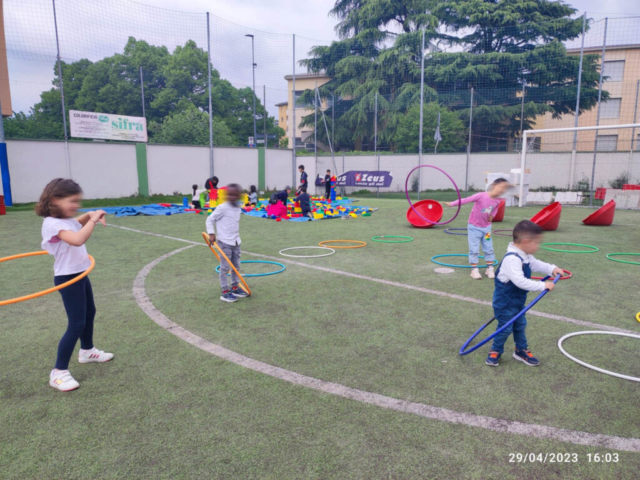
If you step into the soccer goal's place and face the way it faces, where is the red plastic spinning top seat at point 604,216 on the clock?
The red plastic spinning top seat is roughly at 12 o'clock from the soccer goal.

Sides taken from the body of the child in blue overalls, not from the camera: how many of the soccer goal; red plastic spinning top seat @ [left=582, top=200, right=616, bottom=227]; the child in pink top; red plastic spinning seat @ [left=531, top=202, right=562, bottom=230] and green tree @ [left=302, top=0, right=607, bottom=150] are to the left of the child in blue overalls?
5

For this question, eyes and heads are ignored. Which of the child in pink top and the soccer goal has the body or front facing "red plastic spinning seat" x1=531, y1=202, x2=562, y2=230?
the soccer goal

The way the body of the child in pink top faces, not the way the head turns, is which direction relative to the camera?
toward the camera

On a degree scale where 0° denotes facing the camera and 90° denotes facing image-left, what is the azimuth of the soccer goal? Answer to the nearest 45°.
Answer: approximately 0°

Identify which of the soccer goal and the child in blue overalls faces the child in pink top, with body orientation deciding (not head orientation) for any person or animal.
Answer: the soccer goal

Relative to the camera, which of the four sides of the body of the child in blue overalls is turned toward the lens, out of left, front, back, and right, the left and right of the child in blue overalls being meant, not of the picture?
right
